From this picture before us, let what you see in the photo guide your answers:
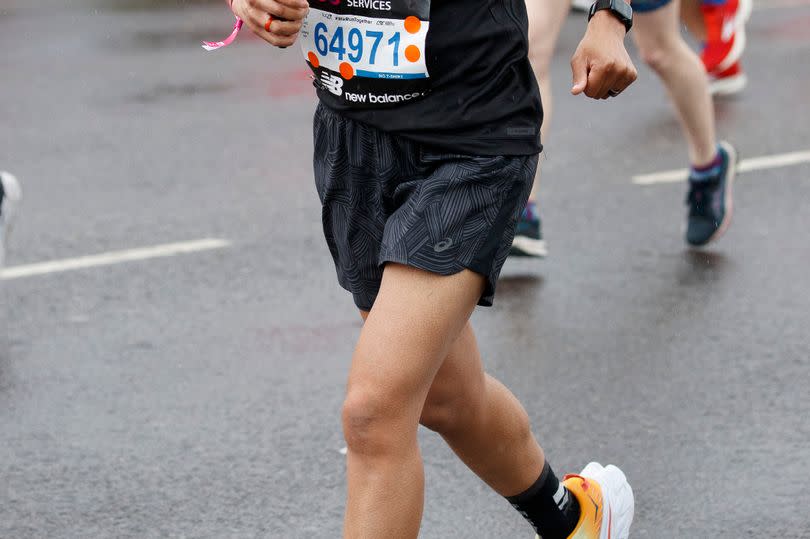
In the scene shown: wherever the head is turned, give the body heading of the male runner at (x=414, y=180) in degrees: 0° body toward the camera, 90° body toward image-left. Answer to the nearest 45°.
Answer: approximately 45°

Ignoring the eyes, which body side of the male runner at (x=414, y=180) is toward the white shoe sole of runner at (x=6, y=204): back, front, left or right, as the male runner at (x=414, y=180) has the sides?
right
